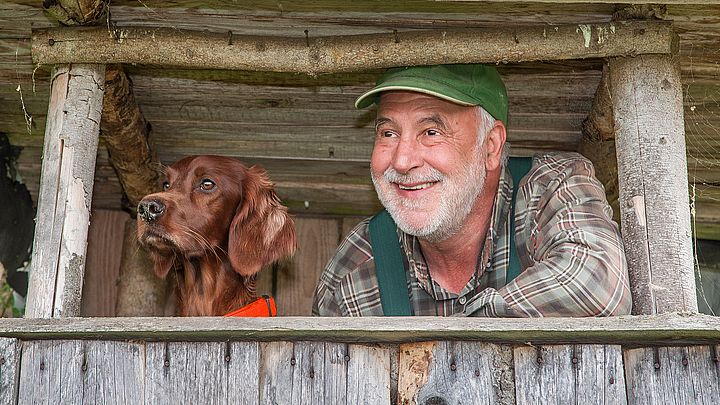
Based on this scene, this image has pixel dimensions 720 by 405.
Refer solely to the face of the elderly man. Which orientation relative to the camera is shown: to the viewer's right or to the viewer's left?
to the viewer's left

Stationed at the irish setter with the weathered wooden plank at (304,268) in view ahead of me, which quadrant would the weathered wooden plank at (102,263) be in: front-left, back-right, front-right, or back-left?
front-left

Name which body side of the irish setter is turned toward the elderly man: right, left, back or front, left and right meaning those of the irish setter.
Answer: left

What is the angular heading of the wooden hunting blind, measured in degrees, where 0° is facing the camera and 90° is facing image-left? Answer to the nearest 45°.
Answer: approximately 0°

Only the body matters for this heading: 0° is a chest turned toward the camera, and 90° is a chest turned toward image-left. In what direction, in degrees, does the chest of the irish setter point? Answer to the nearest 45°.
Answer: approximately 45°

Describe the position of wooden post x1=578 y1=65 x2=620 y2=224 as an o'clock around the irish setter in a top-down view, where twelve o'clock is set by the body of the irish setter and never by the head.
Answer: The wooden post is roughly at 8 o'clock from the irish setter.
